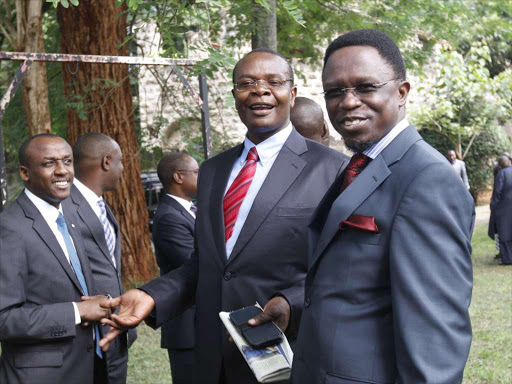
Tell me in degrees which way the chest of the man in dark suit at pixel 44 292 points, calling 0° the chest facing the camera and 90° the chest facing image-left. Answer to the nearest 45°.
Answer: approximately 315°

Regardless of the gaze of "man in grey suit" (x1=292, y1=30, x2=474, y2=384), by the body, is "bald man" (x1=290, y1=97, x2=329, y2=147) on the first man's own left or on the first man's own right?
on the first man's own right

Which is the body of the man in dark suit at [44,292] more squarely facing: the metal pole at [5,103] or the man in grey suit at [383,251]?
the man in grey suit

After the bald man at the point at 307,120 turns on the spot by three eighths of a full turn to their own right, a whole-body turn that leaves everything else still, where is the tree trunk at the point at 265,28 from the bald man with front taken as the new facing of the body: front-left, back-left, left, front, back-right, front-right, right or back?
back

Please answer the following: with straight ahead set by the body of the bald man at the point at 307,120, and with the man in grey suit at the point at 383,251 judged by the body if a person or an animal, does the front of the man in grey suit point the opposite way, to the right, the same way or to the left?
the opposite way

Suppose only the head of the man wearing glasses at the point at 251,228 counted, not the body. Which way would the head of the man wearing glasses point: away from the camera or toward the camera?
toward the camera

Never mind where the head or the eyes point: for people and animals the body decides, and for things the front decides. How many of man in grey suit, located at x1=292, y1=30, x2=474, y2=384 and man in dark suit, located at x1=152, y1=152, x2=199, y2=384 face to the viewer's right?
1

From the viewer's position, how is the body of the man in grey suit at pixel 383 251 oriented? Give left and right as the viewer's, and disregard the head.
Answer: facing the viewer and to the left of the viewer

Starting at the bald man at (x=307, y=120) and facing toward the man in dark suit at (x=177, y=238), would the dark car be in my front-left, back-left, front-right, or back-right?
front-right

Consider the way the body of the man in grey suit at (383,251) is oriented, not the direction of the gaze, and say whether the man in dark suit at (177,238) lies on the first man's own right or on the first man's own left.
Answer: on the first man's own right

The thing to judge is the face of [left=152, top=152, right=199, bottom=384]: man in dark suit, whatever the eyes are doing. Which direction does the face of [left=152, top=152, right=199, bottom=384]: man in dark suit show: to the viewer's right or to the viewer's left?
to the viewer's right

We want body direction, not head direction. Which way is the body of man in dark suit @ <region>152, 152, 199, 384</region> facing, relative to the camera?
to the viewer's right
